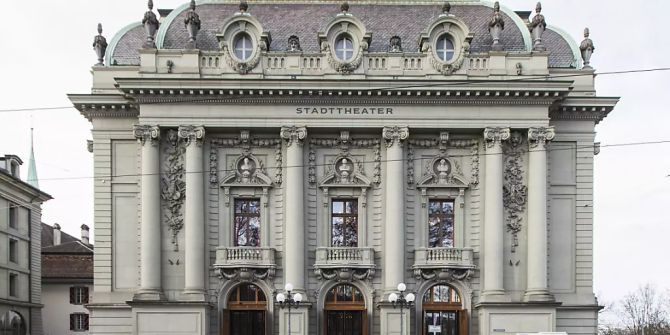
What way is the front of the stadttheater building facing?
toward the camera

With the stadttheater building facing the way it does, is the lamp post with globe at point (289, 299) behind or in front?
in front
